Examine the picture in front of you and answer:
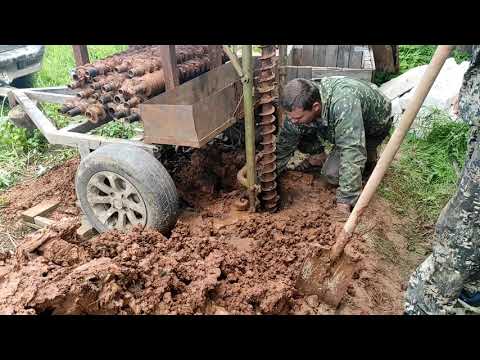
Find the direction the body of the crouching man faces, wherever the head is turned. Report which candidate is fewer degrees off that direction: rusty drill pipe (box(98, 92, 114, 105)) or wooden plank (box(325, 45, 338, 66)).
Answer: the rusty drill pipe

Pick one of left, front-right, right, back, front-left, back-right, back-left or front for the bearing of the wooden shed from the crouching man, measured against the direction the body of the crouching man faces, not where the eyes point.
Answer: back-right

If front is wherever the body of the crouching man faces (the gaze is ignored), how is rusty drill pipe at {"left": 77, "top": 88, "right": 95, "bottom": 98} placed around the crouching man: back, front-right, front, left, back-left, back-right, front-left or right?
front-right

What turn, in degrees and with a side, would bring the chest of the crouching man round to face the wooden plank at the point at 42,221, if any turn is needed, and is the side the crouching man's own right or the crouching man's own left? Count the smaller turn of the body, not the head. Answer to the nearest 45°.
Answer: approximately 45° to the crouching man's own right

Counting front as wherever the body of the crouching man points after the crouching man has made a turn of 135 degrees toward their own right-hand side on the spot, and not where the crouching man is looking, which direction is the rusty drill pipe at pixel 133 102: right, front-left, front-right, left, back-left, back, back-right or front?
left

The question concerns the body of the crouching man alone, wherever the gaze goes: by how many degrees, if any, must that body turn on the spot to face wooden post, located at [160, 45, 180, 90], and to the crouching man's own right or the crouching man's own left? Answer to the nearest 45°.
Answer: approximately 45° to the crouching man's own right

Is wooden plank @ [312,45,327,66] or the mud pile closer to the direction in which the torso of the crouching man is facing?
the mud pile

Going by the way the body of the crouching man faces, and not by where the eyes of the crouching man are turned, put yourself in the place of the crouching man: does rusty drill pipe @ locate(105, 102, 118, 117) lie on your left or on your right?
on your right

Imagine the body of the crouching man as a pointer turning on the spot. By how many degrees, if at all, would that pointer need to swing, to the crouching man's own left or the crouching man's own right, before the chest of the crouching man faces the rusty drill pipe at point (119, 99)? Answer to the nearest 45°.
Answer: approximately 45° to the crouching man's own right

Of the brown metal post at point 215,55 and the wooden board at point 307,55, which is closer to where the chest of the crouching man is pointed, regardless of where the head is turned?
the brown metal post

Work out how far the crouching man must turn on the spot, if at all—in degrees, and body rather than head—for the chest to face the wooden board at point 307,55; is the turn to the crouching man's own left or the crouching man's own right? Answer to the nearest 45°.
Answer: approximately 135° to the crouching man's own right

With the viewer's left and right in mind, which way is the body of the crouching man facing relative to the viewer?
facing the viewer and to the left of the viewer

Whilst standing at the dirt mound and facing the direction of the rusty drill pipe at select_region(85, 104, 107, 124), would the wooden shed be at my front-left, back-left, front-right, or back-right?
front-right

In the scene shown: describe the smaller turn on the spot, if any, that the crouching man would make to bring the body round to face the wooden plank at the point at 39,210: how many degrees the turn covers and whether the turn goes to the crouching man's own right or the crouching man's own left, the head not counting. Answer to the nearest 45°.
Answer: approximately 45° to the crouching man's own right

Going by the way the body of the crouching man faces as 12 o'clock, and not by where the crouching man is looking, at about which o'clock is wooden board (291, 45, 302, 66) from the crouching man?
The wooden board is roughly at 4 o'clock from the crouching man.

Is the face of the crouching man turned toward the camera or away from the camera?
toward the camera
